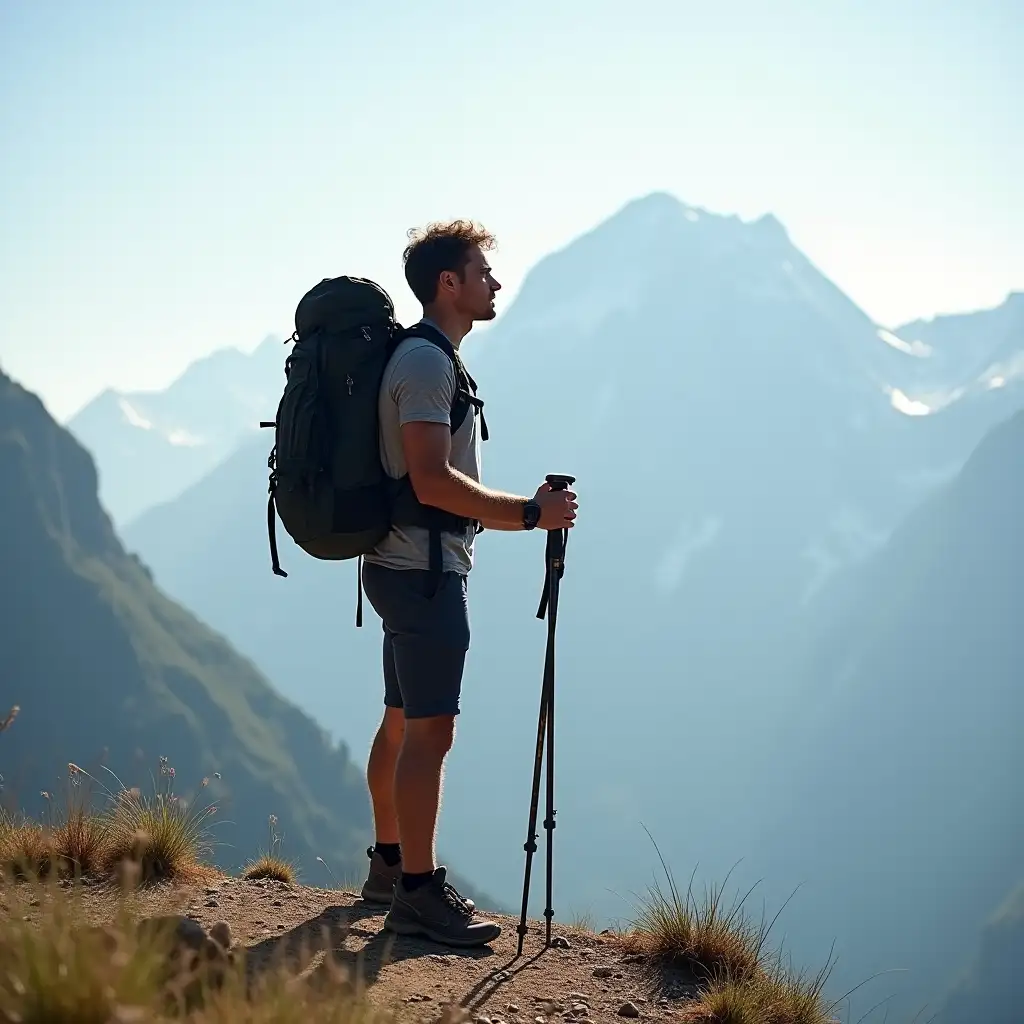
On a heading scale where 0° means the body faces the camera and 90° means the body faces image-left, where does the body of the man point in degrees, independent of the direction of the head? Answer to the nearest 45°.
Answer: approximately 270°

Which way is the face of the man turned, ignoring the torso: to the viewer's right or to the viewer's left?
to the viewer's right

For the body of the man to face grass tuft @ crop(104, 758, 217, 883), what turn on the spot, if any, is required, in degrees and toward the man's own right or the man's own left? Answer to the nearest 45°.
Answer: approximately 135° to the man's own left

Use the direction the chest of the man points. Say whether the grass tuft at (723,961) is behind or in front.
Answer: in front

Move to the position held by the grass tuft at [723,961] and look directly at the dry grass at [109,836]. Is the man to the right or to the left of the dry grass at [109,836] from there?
left

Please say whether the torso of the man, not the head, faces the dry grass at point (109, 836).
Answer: no

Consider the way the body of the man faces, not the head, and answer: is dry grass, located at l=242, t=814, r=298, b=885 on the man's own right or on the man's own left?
on the man's own left
